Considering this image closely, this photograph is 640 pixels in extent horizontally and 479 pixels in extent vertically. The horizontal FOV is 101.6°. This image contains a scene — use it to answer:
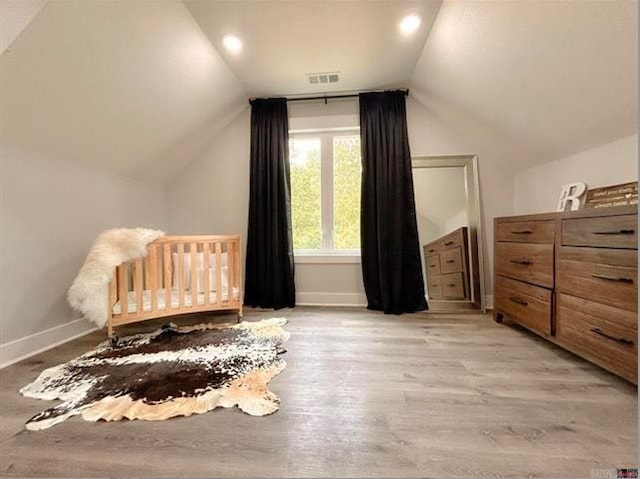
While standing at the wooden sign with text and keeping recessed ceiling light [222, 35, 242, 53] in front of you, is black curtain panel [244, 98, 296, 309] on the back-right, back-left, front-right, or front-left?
front-right

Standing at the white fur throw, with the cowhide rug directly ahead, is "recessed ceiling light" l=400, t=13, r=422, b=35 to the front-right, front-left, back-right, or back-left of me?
front-left

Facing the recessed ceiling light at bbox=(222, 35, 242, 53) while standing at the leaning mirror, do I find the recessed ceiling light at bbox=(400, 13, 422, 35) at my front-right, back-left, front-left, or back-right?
front-left

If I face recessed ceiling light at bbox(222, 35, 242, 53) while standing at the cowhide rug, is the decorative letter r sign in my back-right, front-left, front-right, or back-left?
front-right

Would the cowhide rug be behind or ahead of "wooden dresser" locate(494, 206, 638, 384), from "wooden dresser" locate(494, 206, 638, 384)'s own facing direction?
ahead

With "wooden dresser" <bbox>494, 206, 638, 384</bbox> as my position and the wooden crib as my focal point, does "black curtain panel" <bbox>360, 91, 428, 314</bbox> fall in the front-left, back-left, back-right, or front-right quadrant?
front-right

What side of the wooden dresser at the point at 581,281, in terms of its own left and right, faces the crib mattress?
front

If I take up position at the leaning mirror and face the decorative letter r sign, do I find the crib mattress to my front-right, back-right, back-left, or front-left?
back-right

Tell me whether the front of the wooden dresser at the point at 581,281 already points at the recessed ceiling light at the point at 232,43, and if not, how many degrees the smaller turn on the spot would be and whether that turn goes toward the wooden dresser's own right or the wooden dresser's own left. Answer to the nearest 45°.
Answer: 0° — it already faces it

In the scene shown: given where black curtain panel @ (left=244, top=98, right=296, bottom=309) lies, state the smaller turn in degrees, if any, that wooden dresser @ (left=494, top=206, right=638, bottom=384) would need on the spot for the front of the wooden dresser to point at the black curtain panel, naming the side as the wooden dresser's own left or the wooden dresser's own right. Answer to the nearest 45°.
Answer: approximately 45° to the wooden dresser's own right

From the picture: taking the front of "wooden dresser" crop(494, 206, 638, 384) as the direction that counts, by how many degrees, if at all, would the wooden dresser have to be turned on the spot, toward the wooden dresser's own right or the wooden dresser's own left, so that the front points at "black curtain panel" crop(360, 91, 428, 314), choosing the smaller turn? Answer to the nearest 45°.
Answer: approximately 45° to the wooden dresser's own right

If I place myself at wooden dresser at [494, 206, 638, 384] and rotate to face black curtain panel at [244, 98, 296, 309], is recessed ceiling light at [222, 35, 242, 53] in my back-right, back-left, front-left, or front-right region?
front-left

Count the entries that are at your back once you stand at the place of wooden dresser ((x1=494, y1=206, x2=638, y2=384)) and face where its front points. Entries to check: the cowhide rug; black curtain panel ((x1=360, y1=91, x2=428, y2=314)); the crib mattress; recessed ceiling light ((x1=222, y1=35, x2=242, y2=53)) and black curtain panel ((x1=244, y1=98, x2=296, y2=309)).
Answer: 0

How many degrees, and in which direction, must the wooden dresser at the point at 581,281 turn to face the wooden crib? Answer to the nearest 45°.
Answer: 0° — it already faces it

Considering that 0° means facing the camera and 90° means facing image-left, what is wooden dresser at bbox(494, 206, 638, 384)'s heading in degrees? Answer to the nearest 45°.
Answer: approximately 45°

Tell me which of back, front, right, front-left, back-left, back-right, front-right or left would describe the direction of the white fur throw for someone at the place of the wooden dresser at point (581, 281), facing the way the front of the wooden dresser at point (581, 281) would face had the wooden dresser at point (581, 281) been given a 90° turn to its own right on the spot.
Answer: left
